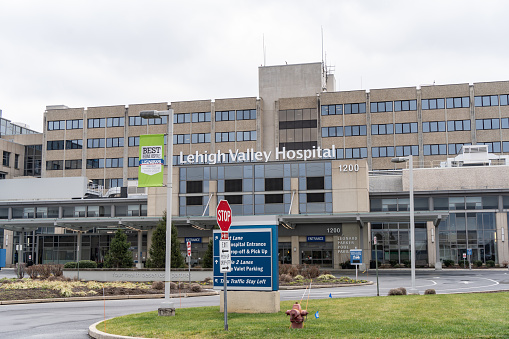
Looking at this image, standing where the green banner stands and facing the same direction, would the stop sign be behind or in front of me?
in front

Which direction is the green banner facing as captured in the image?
toward the camera

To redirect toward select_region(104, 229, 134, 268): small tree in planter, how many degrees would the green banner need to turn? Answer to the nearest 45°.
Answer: approximately 180°

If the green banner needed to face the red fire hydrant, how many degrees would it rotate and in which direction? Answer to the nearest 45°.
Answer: approximately 45° to its left

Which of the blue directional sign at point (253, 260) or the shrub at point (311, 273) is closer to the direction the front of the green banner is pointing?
the blue directional sign

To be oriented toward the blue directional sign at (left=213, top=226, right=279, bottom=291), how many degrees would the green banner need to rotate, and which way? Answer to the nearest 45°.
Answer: approximately 90° to its left

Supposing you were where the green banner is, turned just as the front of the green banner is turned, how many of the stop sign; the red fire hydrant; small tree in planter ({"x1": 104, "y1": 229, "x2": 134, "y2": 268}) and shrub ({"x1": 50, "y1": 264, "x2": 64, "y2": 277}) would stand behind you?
2

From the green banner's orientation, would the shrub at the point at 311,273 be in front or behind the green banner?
behind

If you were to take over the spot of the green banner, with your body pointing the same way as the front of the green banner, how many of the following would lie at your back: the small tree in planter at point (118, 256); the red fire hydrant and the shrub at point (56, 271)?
2
